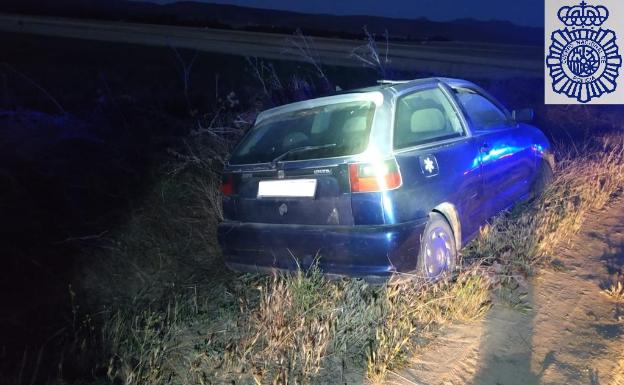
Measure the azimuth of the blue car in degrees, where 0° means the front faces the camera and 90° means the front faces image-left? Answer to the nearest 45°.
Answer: approximately 225°

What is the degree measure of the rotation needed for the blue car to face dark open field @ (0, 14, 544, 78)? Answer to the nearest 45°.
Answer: approximately 45° to its left
